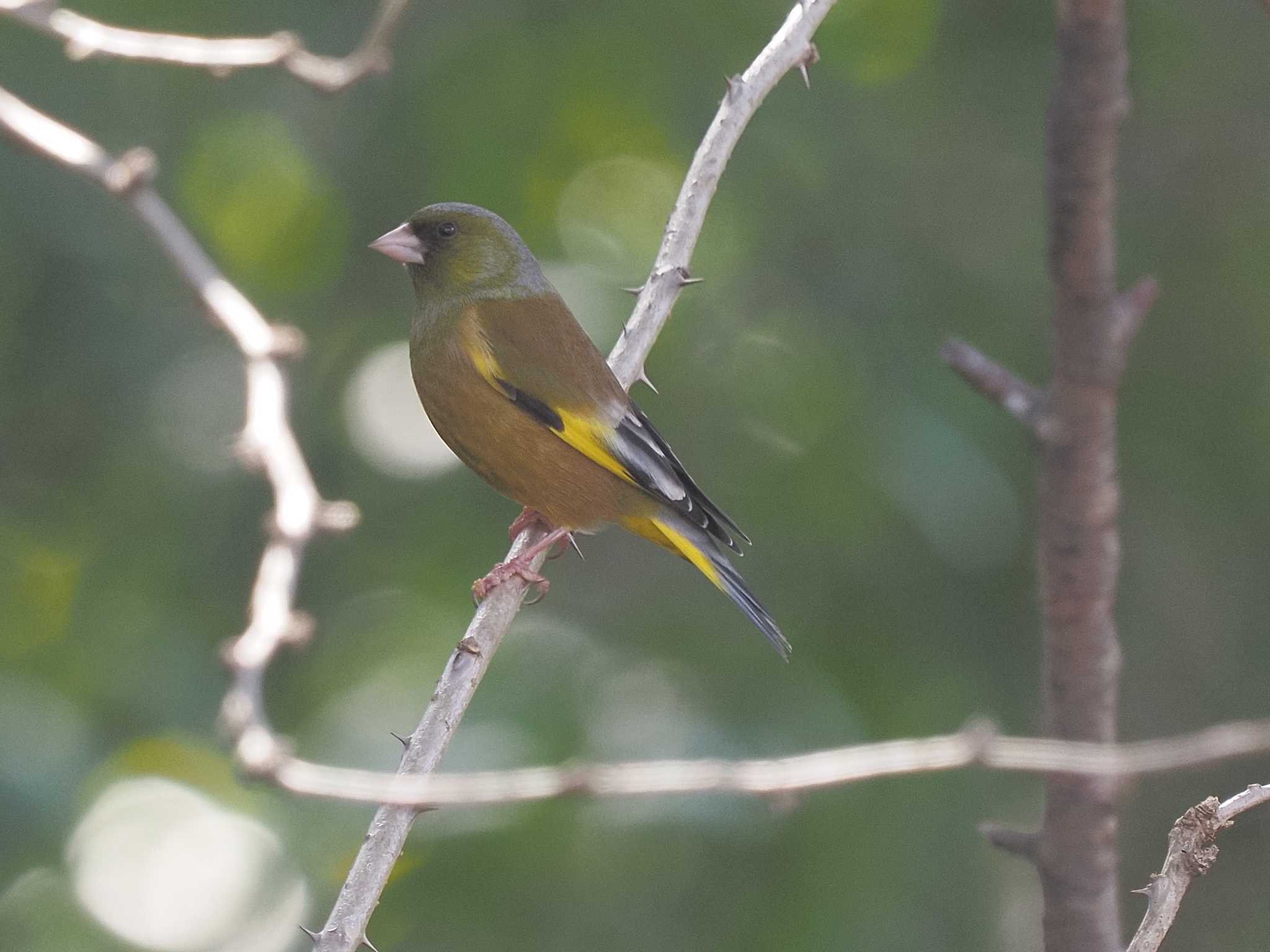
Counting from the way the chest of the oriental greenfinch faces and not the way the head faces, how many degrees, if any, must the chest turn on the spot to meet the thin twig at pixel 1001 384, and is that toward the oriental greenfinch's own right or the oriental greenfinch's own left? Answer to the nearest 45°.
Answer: approximately 135° to the oriental greenfinch's own left

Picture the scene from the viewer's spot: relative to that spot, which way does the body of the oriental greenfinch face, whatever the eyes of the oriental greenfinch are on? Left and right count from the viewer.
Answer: facing to the left of the viewer

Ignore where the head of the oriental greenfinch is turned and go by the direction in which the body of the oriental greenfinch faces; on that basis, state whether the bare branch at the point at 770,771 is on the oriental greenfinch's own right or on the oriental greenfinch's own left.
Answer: on the oriental greenfinch's own left

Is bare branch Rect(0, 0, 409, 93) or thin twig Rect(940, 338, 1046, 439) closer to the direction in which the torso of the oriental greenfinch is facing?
the bare branch

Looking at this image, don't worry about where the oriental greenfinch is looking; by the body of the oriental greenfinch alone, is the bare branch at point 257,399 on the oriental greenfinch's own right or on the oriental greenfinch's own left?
on the oriental greenfinch's own left
